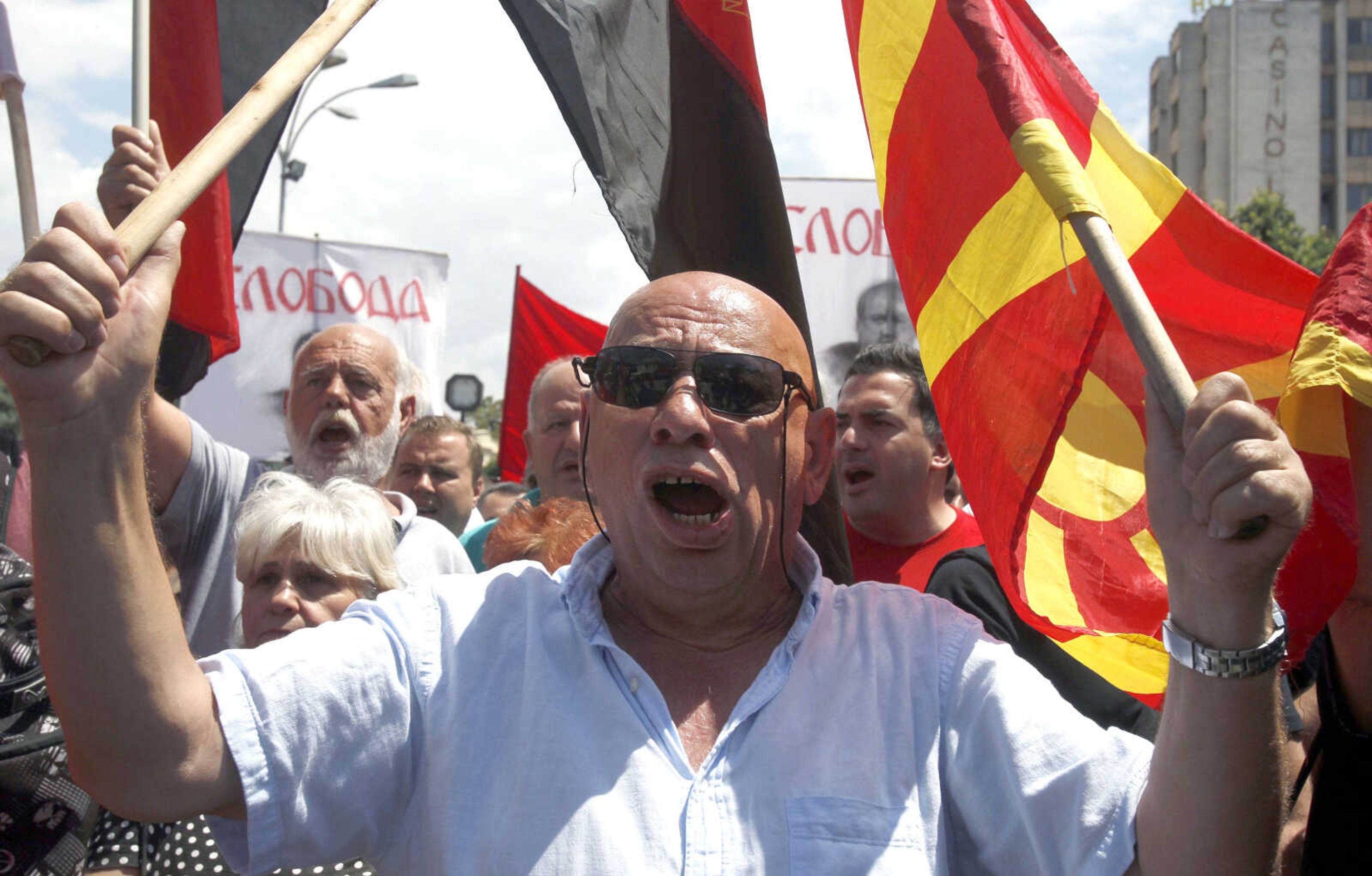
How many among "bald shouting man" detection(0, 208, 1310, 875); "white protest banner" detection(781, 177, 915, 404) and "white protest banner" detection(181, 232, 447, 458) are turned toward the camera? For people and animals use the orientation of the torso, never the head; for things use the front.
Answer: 3

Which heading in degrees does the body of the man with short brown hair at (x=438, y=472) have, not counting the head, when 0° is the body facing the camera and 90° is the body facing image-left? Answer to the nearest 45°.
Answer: approximately 45°

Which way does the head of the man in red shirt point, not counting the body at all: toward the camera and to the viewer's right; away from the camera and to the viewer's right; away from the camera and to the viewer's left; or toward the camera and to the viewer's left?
toward the camera and to the viewer's left

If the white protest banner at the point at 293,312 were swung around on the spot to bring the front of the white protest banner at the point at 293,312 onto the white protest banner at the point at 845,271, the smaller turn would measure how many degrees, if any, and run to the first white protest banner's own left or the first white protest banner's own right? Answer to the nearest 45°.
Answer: approximately 45° to the first white protest banner's own left

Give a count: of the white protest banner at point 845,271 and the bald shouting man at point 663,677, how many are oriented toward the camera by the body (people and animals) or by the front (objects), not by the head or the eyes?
2
